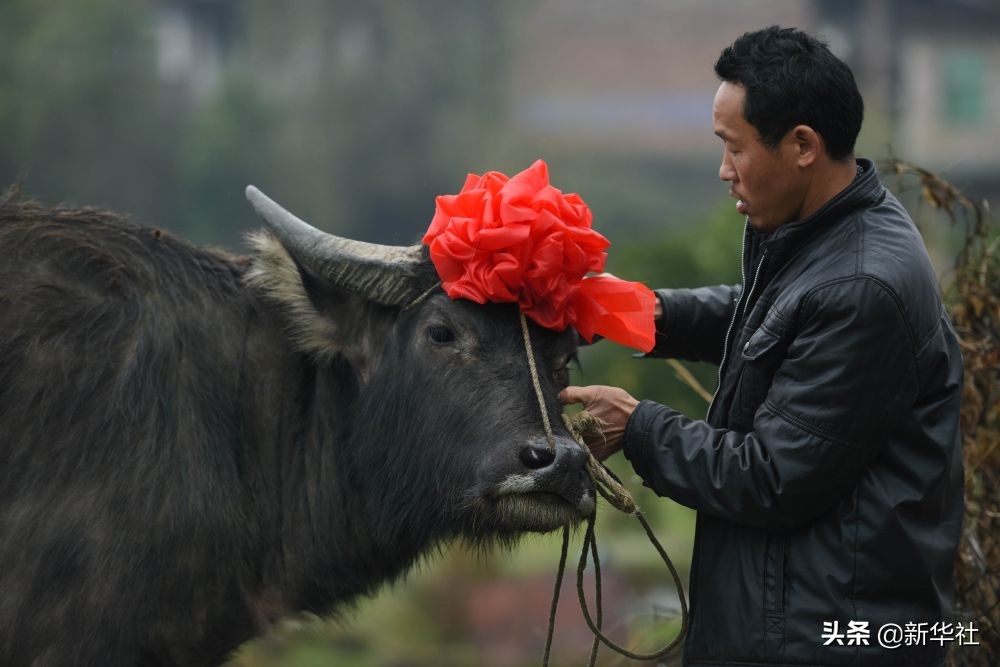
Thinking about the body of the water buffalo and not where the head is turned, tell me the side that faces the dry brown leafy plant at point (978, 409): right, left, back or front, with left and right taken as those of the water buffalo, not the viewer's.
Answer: front

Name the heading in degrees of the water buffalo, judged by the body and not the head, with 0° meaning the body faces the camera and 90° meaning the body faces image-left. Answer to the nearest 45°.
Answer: approximately 270°

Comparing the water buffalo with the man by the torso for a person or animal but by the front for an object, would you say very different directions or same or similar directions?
very different directions

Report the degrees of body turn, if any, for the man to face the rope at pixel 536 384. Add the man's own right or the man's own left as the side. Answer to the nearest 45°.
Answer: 0° — they already face it

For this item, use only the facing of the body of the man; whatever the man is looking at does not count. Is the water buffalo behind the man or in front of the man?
in front

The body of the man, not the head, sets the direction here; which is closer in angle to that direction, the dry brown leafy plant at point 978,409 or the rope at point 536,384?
the rope

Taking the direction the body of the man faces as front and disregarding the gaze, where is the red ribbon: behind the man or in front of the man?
in front

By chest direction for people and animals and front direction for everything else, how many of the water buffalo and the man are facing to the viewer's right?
1

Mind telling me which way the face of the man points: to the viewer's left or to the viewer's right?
to the viewer's left

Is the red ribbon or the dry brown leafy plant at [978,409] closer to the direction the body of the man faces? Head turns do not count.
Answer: the red ribbon

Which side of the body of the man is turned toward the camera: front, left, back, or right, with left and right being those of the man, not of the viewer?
left
